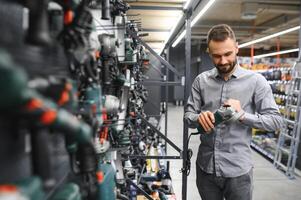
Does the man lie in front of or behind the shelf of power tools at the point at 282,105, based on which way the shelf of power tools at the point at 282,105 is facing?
in front

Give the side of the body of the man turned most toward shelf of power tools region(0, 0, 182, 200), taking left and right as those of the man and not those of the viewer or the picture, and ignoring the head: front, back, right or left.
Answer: front

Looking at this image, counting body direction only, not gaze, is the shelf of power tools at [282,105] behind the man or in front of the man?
behind

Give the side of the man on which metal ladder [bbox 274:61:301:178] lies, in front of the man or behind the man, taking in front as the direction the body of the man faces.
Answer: behind

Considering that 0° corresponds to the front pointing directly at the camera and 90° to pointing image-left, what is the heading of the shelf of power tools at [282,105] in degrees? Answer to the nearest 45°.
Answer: approximately 45°

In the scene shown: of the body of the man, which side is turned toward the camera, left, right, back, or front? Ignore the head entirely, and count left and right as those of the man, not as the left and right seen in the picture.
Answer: front

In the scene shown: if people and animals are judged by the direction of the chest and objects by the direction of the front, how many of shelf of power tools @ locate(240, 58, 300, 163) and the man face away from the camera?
0

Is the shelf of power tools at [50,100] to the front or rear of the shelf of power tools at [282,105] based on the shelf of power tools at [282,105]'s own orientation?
to the front
